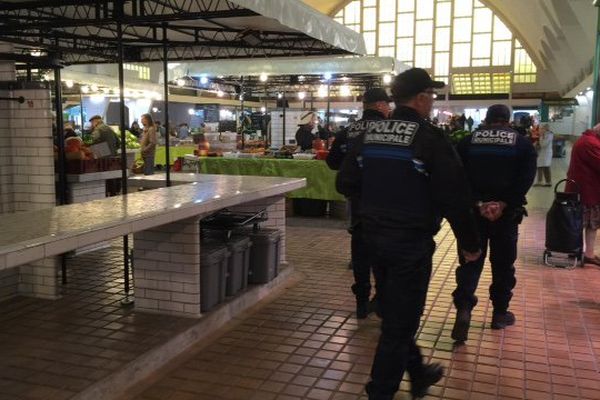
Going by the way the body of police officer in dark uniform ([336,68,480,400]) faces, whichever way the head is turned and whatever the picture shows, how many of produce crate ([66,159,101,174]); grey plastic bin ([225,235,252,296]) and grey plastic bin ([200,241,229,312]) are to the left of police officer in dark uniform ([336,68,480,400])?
3

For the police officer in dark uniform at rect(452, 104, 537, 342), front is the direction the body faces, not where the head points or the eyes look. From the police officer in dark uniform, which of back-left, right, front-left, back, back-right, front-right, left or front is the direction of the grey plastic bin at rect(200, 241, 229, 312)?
left

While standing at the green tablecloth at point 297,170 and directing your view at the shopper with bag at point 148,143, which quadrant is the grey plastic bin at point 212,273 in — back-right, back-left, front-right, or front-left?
back-left

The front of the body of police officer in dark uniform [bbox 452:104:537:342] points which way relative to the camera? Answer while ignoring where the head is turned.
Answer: away from the camera

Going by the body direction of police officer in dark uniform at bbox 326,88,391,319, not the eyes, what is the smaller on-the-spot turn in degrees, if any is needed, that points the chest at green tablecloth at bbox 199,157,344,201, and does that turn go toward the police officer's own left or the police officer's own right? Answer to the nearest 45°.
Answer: approximately 45° to the police officer's own left

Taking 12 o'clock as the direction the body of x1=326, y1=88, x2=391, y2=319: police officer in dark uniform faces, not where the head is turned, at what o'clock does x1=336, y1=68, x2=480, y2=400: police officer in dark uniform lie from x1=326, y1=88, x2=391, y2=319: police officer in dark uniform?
x1=336, y1=68, x2=480, y2=400: police officer in dark uniform is roughly at 4 o'clock from x1=326, y1=88, x2=391, y2=319: police officer in dark uniform.

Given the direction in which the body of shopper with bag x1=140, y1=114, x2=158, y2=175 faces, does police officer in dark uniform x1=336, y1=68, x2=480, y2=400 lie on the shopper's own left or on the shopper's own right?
on the shopper's own left

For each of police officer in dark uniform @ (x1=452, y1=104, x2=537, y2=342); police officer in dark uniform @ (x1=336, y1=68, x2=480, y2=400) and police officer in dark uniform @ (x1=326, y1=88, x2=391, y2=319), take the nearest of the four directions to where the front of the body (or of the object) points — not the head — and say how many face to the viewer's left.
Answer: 0

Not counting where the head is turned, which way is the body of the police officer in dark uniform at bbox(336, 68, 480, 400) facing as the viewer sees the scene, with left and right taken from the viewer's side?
facing away from the viewer and to the right of the viewer

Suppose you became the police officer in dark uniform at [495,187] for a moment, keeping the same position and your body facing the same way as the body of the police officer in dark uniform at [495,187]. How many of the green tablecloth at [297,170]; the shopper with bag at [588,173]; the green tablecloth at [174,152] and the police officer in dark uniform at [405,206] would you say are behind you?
1

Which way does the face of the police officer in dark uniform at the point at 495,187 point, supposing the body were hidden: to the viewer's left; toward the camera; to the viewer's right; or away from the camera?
away from the camera

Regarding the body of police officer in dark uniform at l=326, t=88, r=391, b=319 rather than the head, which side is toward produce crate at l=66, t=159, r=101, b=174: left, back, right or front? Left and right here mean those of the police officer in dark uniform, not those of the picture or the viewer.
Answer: left

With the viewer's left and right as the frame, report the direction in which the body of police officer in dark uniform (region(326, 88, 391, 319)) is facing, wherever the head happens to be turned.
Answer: facing away from the viewer and to the right of the viewer

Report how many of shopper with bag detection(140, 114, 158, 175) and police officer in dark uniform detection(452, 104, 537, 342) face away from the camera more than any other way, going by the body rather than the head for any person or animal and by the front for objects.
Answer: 1

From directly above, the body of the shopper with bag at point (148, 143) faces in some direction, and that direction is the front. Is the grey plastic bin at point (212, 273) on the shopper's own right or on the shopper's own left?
on the shopper's own left
